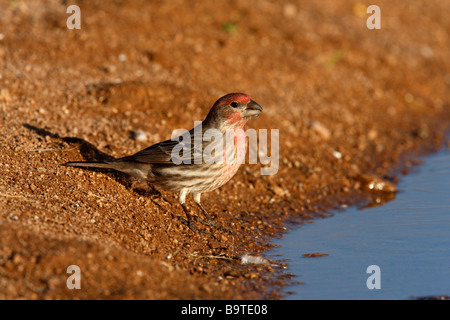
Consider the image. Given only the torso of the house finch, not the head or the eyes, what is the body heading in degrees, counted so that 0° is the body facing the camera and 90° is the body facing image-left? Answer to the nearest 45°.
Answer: approximately 270°
